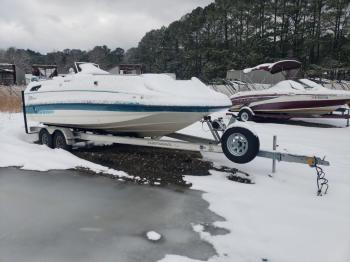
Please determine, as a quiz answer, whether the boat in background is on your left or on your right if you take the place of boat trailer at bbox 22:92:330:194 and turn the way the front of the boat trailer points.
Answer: on your left

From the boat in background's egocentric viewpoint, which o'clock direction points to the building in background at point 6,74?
The building in background is roughly at 7 o'clock from the boat in background.

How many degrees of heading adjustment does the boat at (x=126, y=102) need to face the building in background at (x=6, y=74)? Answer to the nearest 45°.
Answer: approximately 135° to its left

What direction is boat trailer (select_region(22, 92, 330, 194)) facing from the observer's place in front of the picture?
facing the viewer and to the right of the viewer

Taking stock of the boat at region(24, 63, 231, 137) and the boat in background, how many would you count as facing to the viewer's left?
0

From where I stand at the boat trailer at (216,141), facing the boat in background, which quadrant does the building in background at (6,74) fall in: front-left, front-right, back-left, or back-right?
front-left

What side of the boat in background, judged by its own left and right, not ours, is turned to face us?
right
